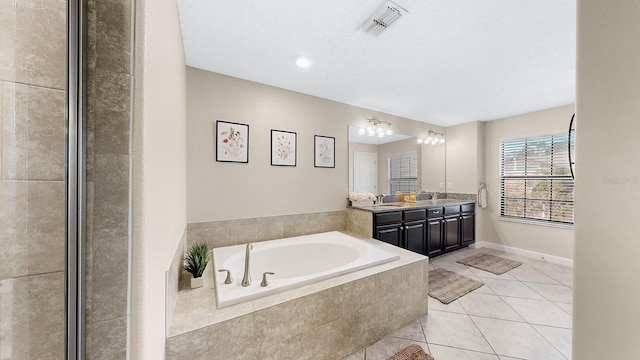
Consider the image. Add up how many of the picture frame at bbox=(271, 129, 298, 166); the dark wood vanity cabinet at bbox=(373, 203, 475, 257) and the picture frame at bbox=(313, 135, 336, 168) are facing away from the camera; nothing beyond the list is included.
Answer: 0

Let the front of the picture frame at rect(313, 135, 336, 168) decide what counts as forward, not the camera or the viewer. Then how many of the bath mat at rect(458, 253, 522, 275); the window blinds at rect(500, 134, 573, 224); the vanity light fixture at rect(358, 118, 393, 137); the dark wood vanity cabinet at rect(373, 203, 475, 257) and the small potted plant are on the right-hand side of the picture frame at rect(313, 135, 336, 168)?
1

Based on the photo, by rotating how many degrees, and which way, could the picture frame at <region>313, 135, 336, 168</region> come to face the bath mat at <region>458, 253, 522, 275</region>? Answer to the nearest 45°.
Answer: approximately 45° to its left

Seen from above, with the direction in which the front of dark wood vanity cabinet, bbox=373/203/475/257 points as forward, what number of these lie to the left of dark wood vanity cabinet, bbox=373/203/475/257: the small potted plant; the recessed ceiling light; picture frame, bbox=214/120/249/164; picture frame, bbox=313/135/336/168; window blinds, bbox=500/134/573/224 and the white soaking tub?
1

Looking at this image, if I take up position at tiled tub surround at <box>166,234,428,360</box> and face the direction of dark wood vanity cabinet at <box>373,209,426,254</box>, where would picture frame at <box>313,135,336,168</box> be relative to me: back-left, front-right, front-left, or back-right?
front-left

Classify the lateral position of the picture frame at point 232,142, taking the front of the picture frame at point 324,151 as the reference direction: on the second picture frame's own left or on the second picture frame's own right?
on the second picture frame's own right

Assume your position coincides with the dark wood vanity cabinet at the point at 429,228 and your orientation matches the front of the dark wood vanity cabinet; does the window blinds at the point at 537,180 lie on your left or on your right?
on your left

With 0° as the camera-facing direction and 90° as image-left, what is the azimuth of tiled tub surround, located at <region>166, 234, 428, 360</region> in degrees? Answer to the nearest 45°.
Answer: approximately 315°

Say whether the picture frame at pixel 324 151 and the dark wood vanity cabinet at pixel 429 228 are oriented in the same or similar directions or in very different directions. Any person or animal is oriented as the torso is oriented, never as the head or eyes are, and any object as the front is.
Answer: same or similar directions

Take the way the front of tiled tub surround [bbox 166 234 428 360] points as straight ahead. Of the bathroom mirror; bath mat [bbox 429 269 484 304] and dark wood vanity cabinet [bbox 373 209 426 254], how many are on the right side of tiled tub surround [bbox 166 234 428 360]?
0

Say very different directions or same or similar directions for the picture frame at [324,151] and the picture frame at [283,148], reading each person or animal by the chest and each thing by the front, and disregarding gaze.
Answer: same or similar directions

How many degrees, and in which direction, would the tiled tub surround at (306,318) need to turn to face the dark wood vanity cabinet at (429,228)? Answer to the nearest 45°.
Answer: approximately 90° to its left

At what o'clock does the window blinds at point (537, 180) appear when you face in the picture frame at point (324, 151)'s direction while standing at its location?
The window blinds is roughly at 10 o'clock from the picture frame.

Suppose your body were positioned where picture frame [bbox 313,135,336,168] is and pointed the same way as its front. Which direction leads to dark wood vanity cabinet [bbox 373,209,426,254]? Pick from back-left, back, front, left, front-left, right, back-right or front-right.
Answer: front-left

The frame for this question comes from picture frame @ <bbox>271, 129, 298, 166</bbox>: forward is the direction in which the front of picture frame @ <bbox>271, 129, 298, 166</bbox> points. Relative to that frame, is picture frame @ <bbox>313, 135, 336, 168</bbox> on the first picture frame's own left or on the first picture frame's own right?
on the first picture frame's own left

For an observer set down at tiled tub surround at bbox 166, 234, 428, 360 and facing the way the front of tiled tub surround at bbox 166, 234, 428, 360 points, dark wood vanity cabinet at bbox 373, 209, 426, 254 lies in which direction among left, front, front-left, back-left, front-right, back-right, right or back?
left

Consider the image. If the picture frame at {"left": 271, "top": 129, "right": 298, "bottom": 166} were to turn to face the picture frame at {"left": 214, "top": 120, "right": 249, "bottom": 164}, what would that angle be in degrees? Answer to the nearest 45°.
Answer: approximately 135° to its right

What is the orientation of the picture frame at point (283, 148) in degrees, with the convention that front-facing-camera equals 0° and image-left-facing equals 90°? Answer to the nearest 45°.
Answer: approximately 315°

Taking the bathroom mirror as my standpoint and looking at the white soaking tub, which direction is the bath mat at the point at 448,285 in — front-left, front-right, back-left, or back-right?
front-left

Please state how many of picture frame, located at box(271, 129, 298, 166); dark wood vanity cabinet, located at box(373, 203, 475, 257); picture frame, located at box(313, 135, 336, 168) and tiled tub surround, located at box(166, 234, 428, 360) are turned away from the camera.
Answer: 0

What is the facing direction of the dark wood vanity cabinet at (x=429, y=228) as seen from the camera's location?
facing the viewer and to the right of the viewer
